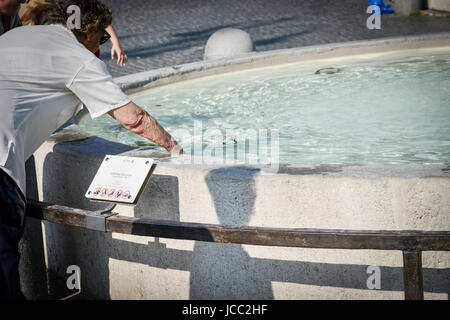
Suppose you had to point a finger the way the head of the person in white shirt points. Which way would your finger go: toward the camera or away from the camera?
away from the camera

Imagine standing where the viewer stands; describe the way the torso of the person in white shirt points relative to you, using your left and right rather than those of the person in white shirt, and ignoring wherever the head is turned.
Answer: facing away from the viewer and to the right of the viewer

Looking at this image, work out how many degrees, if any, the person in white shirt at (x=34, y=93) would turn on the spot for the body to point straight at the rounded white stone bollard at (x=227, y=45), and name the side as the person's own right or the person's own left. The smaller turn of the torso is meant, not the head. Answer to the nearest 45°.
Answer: approximately 45° to the person's own left
